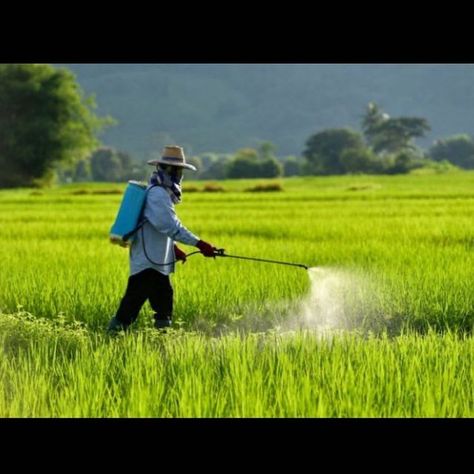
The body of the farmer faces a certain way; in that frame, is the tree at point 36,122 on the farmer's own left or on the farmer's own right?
on the farmer's own left

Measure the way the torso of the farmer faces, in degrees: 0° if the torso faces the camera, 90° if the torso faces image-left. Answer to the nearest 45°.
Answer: approximately 270°
